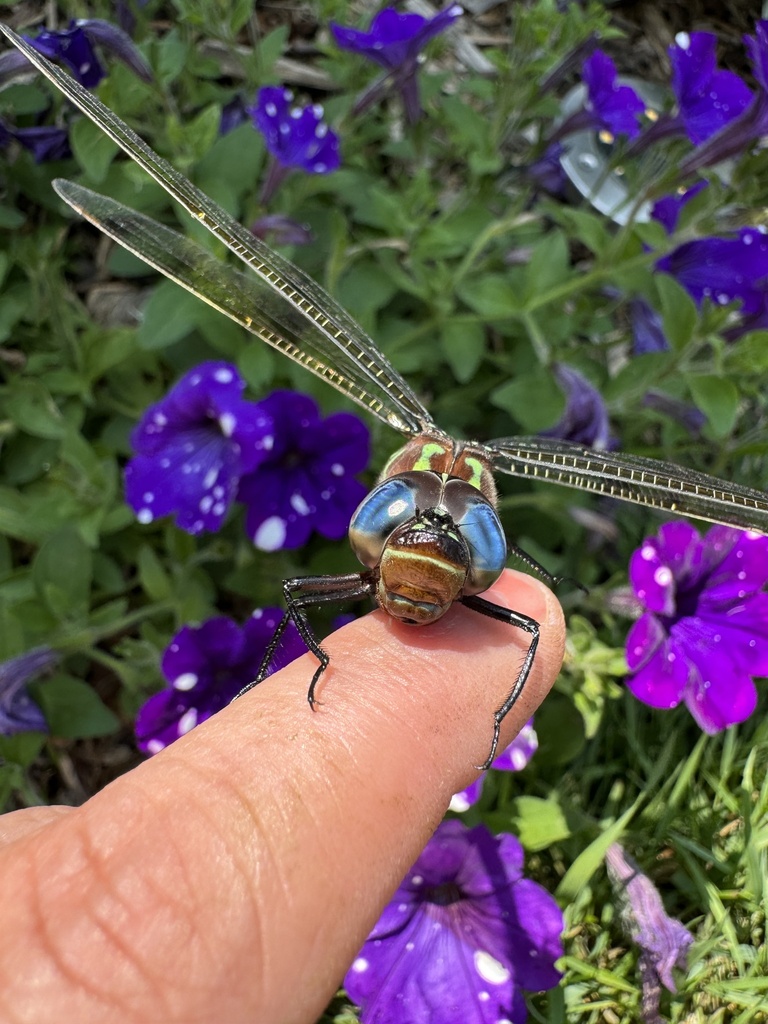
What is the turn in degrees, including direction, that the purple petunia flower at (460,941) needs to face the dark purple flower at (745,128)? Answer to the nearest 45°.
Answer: approximately 180°

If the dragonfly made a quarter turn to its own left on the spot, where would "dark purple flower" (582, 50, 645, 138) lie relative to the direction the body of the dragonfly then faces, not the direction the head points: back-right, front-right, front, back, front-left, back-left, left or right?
left

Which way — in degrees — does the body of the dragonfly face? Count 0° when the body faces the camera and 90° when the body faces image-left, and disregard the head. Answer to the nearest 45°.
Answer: approximately 0°

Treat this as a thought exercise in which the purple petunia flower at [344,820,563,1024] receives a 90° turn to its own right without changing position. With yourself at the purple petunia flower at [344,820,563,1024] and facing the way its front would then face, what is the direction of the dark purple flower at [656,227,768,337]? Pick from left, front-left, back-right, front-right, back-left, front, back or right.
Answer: right

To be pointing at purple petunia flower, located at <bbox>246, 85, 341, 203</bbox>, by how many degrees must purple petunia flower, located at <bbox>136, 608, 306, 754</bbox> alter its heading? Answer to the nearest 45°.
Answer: approximately 180°

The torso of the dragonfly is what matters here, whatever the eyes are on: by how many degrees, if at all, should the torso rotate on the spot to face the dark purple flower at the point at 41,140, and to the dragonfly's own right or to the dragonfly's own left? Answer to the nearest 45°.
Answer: approximately 135° to the dragonfly's own right

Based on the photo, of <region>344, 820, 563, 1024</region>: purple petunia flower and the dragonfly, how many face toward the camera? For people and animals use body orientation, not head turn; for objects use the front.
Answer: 2

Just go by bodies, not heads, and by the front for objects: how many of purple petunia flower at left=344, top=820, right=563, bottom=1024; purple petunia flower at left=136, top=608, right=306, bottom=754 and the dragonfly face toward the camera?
3
